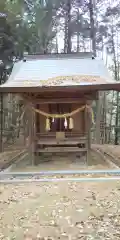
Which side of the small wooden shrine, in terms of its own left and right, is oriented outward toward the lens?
front
